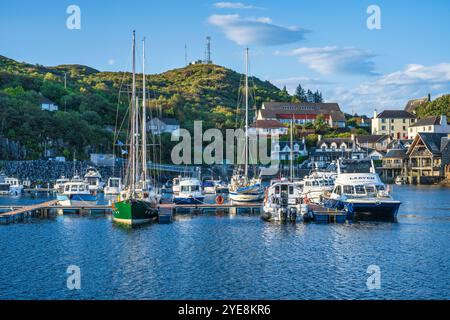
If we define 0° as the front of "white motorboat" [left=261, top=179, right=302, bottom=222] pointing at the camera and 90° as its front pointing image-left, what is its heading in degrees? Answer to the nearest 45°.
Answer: approximately 180°
